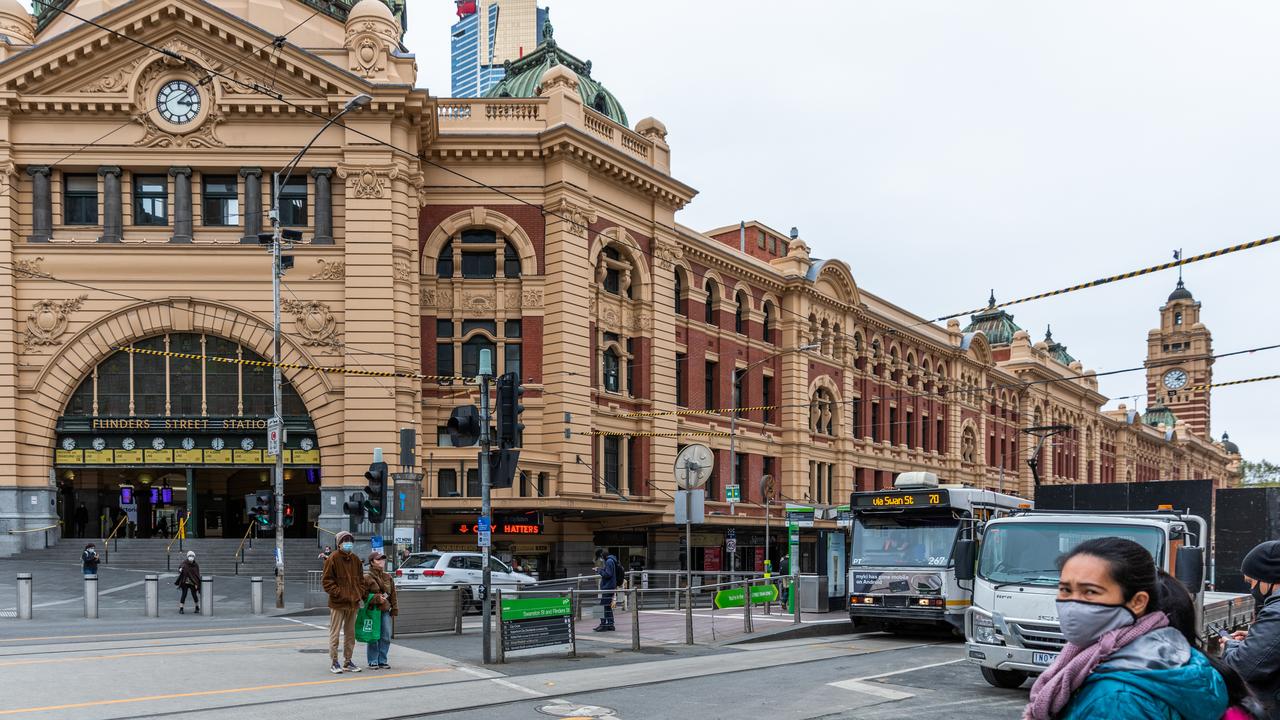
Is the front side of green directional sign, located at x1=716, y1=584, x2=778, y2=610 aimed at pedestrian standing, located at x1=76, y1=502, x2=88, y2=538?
no

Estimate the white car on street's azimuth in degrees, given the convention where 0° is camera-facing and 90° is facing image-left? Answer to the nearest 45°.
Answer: approximately 225°

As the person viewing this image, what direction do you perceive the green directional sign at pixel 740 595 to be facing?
facing the viewer

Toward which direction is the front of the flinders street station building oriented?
toward the camera

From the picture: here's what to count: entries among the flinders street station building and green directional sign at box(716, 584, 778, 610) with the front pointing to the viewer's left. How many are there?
0

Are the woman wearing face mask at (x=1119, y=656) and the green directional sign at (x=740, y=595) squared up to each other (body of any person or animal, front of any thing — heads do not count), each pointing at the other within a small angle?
no

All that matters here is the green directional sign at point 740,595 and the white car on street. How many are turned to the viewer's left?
0

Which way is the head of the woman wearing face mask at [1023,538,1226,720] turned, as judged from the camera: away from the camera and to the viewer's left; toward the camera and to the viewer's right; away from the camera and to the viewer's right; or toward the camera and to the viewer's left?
toward the camera and to the viewer's left

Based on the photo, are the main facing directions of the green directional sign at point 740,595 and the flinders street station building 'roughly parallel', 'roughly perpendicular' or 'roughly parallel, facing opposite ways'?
roughly parallel

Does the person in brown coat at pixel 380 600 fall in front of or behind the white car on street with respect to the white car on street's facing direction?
behind

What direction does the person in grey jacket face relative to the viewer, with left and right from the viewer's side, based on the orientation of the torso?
facing to the left of the viewer
